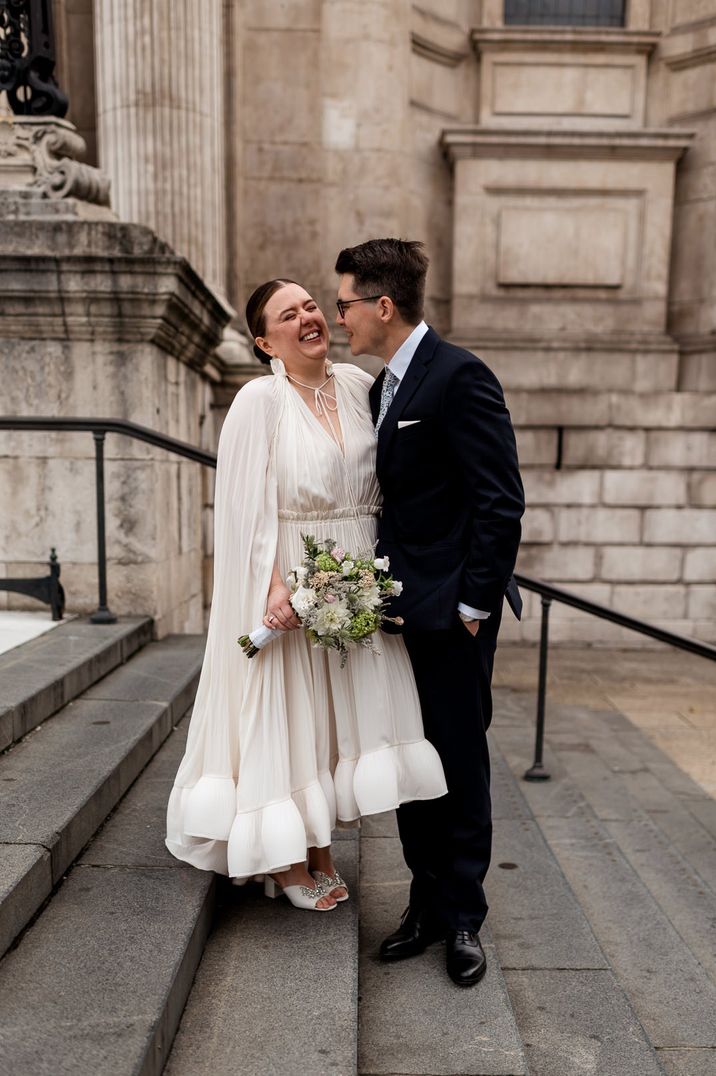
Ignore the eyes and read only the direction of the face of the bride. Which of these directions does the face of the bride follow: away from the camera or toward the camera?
toward the camera

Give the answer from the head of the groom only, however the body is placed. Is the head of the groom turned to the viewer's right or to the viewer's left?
to the viewer's left

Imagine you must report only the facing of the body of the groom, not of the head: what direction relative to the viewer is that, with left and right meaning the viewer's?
facing the viewer and to the left of the viewer

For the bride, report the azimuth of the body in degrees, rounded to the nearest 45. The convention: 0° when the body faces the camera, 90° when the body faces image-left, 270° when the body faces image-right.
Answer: approximately 315°
